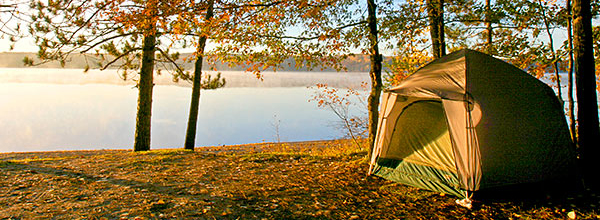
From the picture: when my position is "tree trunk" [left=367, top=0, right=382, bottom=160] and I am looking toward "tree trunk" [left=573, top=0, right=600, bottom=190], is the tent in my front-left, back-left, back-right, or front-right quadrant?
front-right

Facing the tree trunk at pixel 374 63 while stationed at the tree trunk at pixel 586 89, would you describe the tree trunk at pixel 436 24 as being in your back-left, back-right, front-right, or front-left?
front-right

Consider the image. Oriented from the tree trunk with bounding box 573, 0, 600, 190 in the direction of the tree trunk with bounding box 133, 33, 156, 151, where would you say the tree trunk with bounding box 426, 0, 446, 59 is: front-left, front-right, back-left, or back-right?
front-right

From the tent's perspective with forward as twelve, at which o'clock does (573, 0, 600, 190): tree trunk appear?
The tree trunk is roughly at 7 o'clock from the tent.

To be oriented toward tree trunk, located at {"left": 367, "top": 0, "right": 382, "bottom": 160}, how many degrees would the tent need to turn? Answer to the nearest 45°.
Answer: approximately 90° to its right

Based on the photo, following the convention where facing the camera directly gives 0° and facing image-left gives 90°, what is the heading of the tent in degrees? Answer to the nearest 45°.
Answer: approximately 45°

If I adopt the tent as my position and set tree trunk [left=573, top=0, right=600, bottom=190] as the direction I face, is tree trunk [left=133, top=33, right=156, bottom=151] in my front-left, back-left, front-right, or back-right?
back-left
